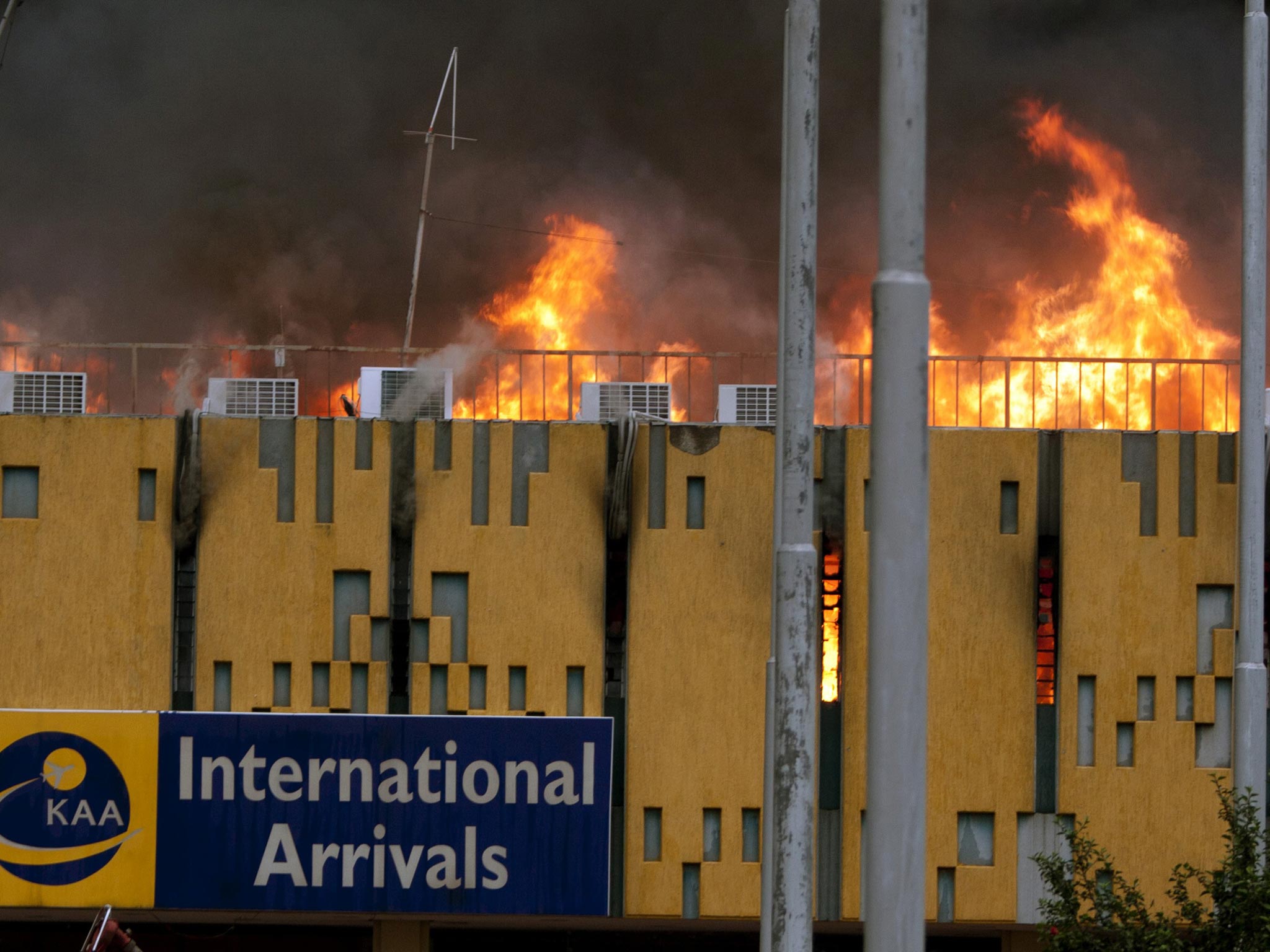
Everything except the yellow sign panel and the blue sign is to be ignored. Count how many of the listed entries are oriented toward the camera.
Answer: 2

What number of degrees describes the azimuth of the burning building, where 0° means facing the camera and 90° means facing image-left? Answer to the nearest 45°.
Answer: approximately 0°

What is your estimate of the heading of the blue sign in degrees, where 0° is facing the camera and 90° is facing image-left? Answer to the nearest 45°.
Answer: approximately 0°
